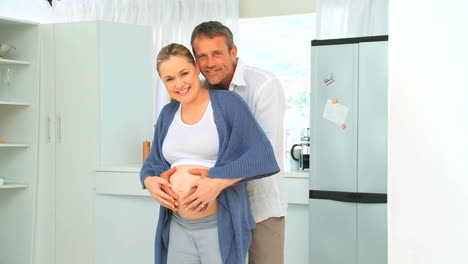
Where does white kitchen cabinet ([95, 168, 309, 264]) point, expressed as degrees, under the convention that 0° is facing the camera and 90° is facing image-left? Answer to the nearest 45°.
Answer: approximately 0°

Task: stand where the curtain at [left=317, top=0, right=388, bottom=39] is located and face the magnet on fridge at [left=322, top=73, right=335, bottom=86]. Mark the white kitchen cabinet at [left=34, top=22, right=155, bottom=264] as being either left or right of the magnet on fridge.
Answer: right

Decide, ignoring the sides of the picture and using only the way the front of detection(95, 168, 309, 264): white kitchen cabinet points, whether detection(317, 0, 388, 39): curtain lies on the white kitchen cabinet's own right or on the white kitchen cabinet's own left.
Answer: on the white kitchen cabinet's own left

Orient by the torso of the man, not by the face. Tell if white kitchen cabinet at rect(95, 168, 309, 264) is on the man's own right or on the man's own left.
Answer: on the man's own right

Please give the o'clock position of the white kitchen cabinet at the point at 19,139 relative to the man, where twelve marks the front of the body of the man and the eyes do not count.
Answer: The white kitchen cabinet is roughly at 3 o'clock from the man.

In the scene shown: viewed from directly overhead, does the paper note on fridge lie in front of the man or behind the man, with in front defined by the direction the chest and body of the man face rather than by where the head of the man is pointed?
behind

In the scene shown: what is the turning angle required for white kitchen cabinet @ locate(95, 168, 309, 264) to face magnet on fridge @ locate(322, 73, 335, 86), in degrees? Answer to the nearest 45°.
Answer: approximately 90° to its left

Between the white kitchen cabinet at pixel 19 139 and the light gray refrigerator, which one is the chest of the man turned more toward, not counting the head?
the white kitchen cabinet

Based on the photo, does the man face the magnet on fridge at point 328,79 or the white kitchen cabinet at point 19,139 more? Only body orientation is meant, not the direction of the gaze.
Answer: the white kitchen cabinet

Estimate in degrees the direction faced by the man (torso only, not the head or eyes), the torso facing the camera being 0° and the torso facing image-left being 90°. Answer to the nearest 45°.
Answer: approximately 45°
